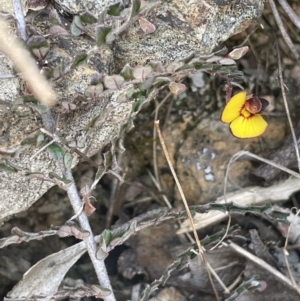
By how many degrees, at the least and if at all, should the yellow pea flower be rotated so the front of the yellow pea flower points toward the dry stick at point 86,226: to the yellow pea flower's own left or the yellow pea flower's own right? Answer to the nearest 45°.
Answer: approximately 45° to the yellow pea flower's own right

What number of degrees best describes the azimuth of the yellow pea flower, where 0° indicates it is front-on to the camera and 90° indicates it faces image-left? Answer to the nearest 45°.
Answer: approximately 0°

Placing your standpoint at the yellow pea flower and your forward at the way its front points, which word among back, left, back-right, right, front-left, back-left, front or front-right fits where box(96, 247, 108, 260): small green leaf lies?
front-right
